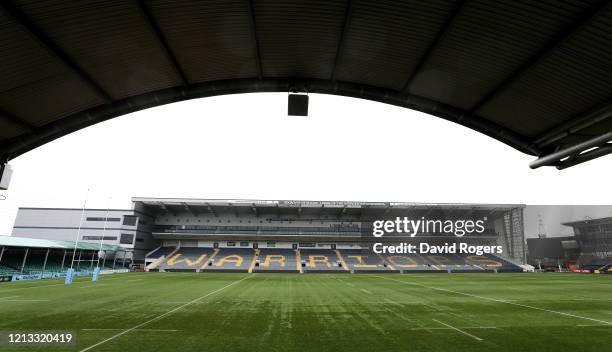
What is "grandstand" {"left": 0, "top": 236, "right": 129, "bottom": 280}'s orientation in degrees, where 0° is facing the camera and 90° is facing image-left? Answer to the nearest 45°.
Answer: approximately 315°
